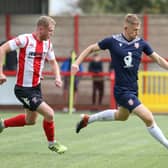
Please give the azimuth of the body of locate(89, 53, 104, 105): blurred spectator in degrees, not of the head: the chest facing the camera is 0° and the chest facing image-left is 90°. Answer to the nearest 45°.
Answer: approximately 0°

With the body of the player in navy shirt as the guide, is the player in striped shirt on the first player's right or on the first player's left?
on the first player's right

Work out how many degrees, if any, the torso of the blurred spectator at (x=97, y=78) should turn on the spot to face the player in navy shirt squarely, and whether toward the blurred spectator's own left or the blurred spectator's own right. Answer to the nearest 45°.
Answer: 0° — they already face them
